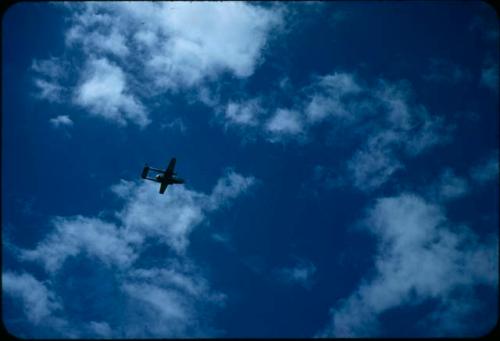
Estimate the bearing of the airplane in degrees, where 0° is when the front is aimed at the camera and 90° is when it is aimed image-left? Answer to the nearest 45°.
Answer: approximately 270°
